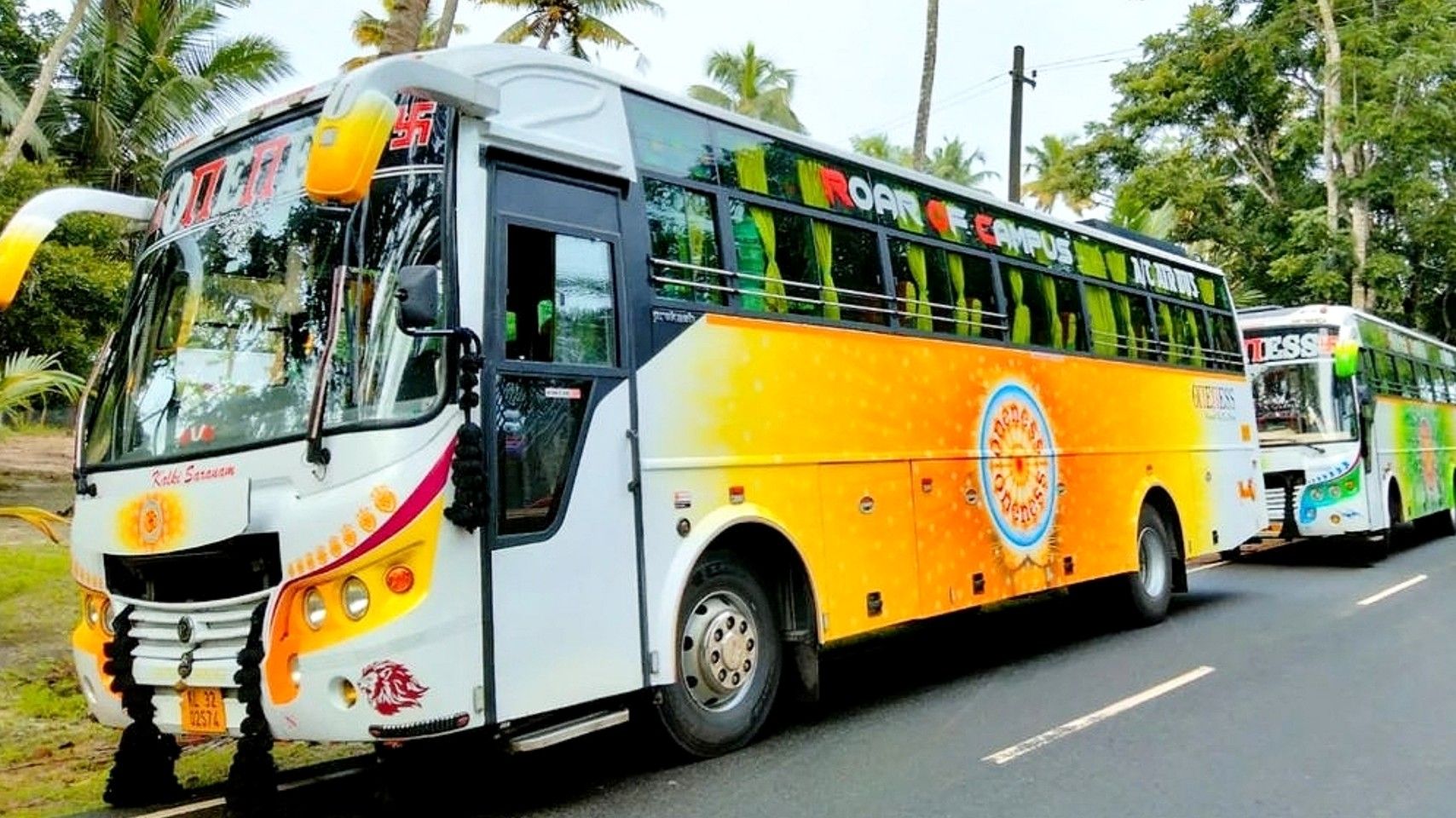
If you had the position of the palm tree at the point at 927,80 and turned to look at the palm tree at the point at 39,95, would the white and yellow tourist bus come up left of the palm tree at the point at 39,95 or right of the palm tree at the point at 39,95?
left

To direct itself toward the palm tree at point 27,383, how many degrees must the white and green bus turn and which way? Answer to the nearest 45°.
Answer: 0° — it already faces it

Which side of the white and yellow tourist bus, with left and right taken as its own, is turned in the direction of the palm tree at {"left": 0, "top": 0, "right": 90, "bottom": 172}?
right

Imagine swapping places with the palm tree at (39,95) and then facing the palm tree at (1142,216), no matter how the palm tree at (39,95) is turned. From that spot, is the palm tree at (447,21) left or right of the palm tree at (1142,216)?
right

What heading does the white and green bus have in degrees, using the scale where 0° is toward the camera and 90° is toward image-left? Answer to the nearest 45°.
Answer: approximately 45°

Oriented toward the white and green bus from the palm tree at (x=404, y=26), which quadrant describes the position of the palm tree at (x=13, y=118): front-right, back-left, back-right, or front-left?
back-left

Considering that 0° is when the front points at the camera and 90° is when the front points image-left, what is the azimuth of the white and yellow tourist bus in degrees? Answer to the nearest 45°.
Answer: approximately 45°

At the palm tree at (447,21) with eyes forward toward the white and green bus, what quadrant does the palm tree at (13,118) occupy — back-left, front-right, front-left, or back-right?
back-right
